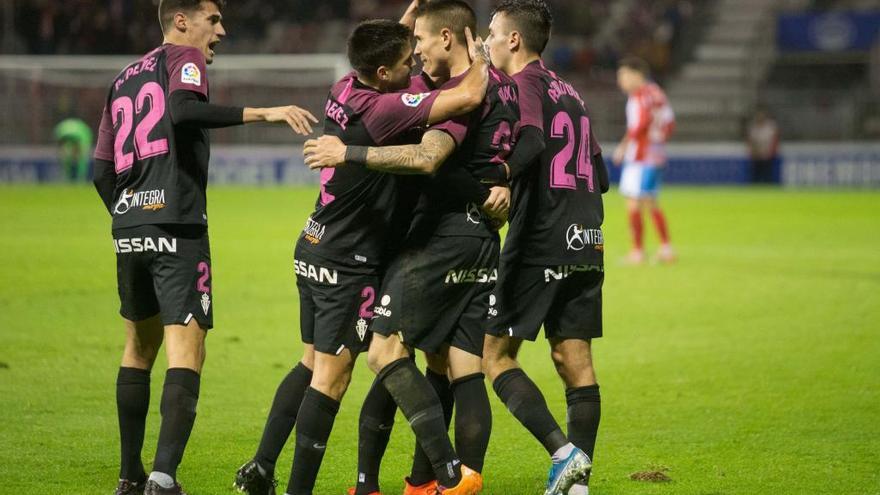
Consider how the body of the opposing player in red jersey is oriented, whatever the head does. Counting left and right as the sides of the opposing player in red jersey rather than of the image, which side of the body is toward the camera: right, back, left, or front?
left

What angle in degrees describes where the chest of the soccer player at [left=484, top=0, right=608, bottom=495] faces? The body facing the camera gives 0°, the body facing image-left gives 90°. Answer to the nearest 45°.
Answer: approximately 135°

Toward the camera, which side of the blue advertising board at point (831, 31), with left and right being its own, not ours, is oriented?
front

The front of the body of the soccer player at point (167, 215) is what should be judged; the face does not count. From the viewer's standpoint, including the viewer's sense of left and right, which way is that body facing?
facing away from the viewer and to the right of the viewer

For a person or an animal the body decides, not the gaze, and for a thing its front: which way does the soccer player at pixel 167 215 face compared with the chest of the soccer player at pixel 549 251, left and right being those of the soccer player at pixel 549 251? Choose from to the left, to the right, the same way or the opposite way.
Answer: to the right

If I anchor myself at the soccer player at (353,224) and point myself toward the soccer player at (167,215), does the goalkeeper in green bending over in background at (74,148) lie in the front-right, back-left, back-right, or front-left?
front-right

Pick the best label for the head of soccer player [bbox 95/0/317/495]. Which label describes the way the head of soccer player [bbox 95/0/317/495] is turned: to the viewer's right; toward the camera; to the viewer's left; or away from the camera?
to the viewer's right
